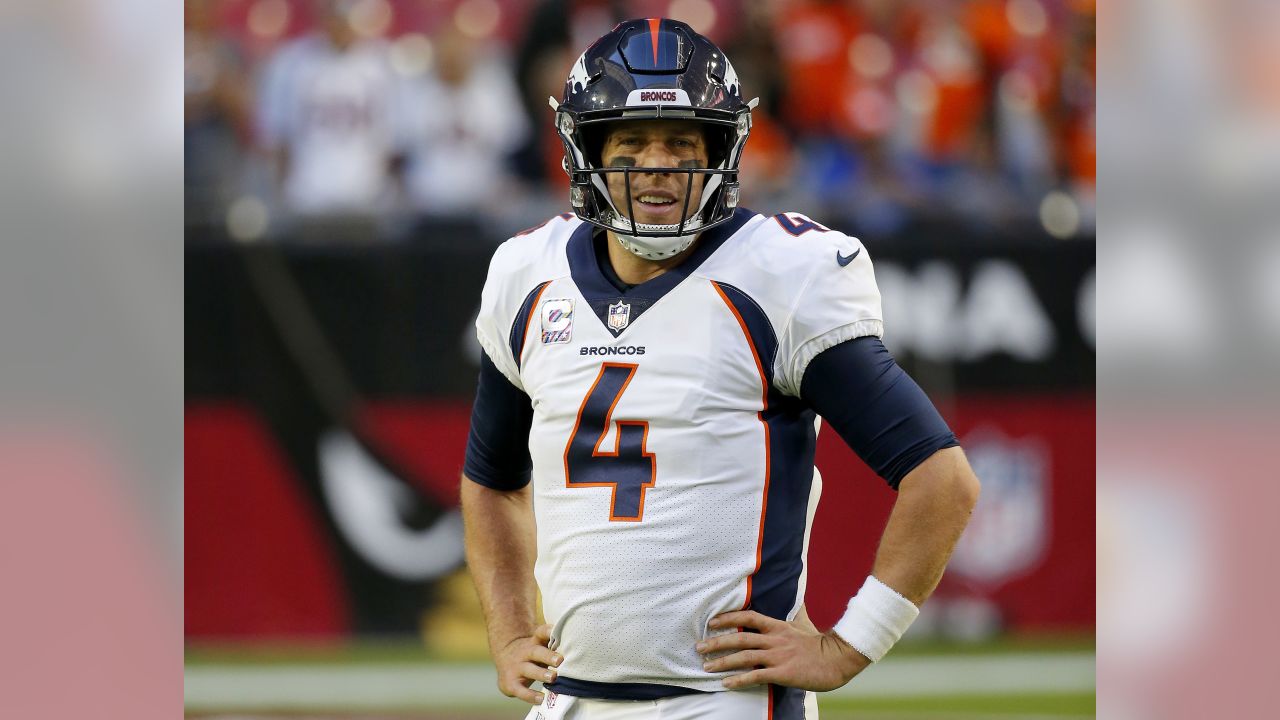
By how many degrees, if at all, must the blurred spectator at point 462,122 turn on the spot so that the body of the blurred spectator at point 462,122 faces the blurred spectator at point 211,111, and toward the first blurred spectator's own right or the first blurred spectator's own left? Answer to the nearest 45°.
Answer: approximately 90° to the first blurred spectator's own right

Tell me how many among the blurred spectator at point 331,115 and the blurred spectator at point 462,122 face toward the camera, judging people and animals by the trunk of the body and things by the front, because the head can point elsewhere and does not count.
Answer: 2

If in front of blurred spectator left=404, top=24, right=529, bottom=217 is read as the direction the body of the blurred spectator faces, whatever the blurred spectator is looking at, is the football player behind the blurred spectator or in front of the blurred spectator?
in front

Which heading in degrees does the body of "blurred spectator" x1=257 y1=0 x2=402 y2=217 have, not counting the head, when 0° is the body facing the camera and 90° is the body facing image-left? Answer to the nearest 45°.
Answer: approximately 0°
